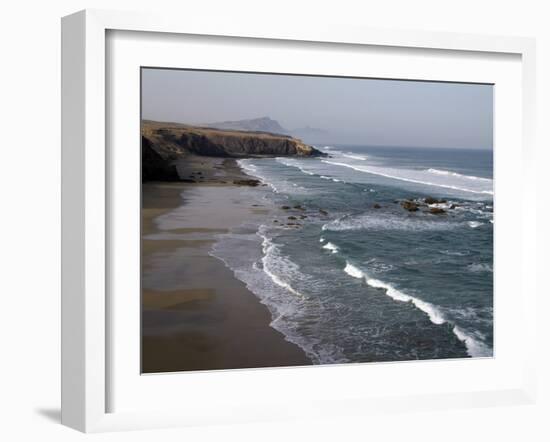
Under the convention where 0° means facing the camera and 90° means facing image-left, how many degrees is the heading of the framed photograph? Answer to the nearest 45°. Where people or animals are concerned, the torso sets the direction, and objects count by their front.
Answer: approximately 315°
